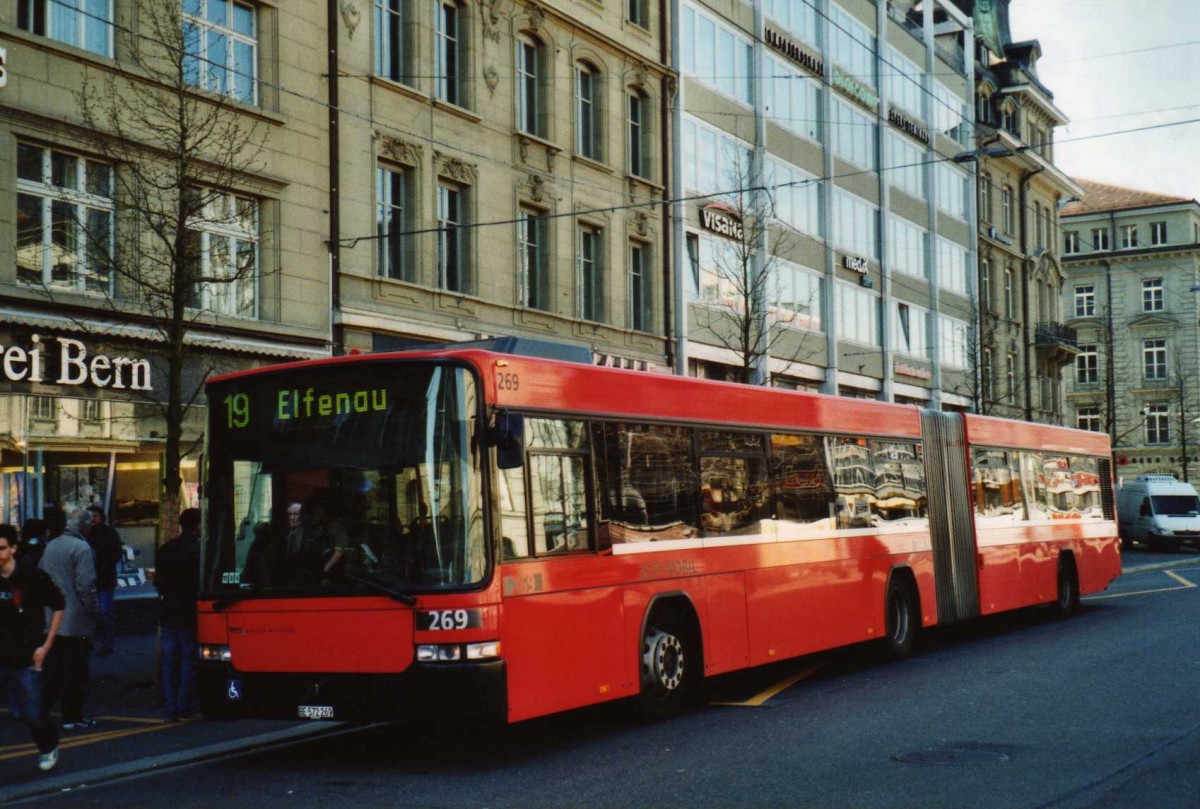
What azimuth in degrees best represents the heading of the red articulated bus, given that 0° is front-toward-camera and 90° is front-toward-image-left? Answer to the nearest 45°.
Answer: approximately 45°

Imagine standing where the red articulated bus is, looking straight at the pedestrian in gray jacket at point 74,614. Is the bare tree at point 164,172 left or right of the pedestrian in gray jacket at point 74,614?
right

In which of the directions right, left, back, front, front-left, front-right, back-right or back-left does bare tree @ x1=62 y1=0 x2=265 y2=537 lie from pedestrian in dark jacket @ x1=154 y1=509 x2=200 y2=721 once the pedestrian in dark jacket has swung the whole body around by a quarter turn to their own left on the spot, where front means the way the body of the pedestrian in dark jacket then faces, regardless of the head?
front-right

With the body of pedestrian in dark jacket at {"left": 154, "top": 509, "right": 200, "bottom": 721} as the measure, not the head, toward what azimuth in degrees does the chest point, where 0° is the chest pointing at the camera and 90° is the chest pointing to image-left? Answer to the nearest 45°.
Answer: approximately 225°

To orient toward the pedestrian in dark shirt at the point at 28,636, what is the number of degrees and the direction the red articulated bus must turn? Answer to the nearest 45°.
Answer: approximately 45° to its right

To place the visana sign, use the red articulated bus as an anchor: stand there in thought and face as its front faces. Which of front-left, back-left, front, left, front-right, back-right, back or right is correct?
back-right

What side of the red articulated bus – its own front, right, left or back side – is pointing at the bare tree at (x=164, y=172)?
front

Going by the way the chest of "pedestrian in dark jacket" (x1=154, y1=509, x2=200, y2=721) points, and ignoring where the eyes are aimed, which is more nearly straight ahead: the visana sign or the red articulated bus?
the visana sign

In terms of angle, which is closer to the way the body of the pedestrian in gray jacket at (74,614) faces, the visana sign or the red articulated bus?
the visana sign

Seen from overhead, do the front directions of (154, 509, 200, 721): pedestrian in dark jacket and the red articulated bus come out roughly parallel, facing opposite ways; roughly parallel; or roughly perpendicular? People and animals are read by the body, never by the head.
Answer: roughly parallel, facing opposite ways

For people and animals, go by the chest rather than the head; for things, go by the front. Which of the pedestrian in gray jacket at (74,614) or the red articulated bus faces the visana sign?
the pedestrian in gray jacket

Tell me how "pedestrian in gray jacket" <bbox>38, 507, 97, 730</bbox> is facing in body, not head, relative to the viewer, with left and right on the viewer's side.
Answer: facing away from the viewer and to the right of the viewer

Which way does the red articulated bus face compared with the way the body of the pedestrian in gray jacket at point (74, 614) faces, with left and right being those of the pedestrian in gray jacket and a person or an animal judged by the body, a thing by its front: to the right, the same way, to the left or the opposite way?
the opposite way

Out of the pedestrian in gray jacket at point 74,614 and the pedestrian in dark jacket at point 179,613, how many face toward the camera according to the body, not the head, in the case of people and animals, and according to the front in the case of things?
0

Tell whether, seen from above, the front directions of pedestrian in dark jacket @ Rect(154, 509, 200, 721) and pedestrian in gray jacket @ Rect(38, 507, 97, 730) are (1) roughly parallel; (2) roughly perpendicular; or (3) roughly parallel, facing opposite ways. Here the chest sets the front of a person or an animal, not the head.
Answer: roughly parallel
